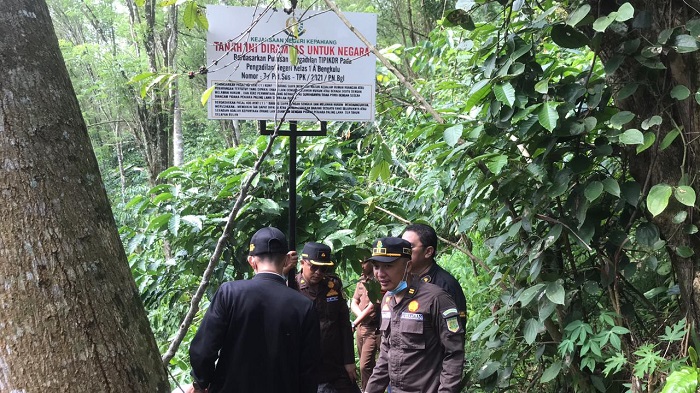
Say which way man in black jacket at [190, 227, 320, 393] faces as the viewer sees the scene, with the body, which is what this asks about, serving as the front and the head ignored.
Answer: away from the camera

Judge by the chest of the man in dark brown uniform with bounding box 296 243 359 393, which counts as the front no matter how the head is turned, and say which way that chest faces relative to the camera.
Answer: toward the camera

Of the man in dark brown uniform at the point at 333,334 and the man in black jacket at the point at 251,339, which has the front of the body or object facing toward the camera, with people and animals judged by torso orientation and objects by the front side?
the man in dark brown uniform

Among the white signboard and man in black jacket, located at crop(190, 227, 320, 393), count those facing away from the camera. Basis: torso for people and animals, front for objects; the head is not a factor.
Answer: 1

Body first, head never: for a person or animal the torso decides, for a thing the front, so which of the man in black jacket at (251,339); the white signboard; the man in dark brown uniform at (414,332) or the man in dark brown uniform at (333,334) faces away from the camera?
the man in black jacket

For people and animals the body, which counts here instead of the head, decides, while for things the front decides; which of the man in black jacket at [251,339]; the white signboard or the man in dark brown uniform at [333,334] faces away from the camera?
the man in black jacket

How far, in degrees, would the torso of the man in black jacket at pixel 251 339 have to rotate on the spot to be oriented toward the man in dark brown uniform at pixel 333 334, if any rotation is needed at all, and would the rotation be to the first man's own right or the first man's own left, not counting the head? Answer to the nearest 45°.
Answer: approximately 45° to the first man's own right

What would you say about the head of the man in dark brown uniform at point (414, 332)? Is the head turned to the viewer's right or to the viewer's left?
to the viewer's left

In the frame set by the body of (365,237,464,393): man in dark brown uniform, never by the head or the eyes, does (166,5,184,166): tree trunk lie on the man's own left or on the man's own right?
on the man's own right

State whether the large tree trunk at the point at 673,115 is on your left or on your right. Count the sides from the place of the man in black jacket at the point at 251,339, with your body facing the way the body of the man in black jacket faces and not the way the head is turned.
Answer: on your right

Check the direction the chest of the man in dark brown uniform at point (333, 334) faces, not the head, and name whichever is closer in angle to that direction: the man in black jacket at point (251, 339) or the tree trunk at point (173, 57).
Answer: the man in black jacket

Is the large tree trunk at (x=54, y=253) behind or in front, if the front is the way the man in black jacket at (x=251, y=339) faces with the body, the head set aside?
behind

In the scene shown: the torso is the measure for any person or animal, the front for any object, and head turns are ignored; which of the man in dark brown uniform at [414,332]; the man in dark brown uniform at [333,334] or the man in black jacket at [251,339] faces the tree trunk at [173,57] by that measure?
the man in black jacket

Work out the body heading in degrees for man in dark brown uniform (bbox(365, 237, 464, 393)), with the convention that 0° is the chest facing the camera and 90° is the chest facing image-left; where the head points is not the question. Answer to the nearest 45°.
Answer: approximately 45°
